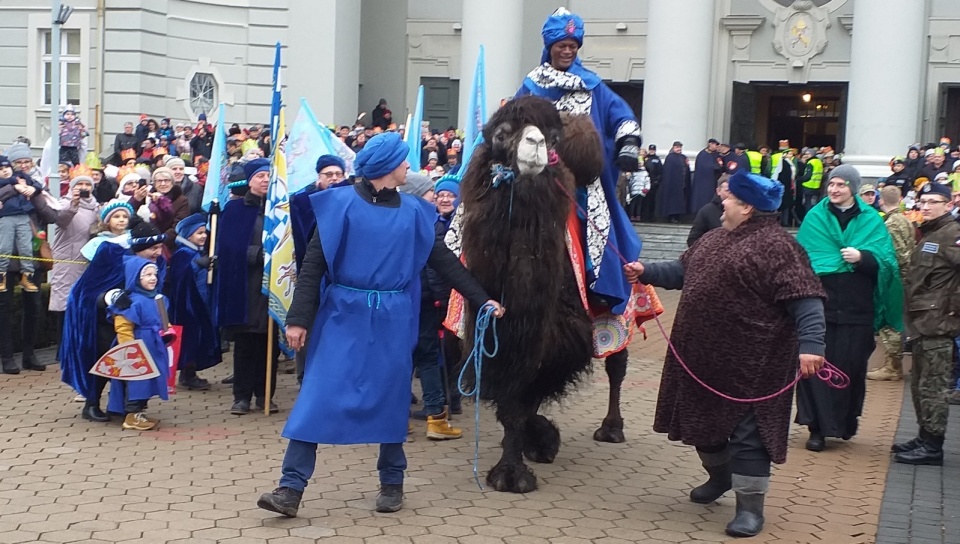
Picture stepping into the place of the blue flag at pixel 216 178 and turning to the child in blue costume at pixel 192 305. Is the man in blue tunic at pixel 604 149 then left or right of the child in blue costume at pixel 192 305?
left

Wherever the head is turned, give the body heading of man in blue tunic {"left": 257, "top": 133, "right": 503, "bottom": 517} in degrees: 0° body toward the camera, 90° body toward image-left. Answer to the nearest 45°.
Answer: approximately 0°

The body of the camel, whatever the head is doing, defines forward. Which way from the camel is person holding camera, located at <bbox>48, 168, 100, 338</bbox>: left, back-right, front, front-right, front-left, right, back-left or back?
back-right

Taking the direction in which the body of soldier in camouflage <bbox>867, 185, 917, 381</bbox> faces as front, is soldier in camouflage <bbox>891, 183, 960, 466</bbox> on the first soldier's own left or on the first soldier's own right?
on the first soldier's own left

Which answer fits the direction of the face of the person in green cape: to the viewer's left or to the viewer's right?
to the viewer's left
